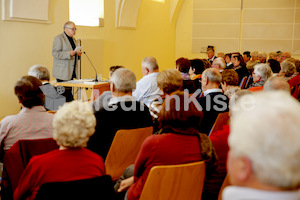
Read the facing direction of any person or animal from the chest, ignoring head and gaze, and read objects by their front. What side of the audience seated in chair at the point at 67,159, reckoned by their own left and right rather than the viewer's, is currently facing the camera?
back

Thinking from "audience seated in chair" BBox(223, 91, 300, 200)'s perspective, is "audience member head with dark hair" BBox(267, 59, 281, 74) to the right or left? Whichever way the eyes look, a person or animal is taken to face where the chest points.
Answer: on their right

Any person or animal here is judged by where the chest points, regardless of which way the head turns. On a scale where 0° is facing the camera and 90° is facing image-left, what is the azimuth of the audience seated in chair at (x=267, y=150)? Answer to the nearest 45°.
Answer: approximately 135°

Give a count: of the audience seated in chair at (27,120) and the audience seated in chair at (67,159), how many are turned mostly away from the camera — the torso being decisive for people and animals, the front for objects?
2

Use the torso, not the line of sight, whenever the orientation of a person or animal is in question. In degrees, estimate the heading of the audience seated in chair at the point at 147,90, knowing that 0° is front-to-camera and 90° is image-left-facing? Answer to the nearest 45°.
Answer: approximately 135°

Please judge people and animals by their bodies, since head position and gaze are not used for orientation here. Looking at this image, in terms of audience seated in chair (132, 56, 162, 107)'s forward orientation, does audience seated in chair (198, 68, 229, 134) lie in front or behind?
behind

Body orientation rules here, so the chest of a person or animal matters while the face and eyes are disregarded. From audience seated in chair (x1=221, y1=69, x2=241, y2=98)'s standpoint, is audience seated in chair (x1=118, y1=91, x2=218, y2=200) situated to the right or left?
on their left

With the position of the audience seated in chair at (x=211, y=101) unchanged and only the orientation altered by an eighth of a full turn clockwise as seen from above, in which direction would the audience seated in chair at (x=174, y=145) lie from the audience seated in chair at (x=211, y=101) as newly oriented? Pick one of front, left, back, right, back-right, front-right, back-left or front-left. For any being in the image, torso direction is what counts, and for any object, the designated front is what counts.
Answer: back

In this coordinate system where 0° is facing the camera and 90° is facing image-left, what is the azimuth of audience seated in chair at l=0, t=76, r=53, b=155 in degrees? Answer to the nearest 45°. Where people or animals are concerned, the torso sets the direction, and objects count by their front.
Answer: approximately 180°
